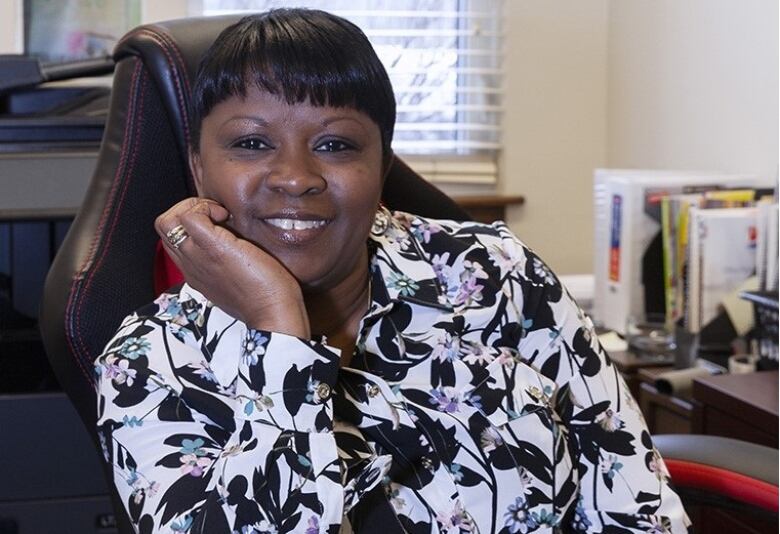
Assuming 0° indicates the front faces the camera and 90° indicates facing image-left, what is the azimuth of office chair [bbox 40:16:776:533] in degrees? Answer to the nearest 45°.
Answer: approximately 0°

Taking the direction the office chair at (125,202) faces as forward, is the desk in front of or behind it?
behind

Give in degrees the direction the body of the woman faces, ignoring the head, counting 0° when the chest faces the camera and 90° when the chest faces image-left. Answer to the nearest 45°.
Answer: approximately 0°

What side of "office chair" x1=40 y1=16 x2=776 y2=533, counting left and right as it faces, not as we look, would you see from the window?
back
